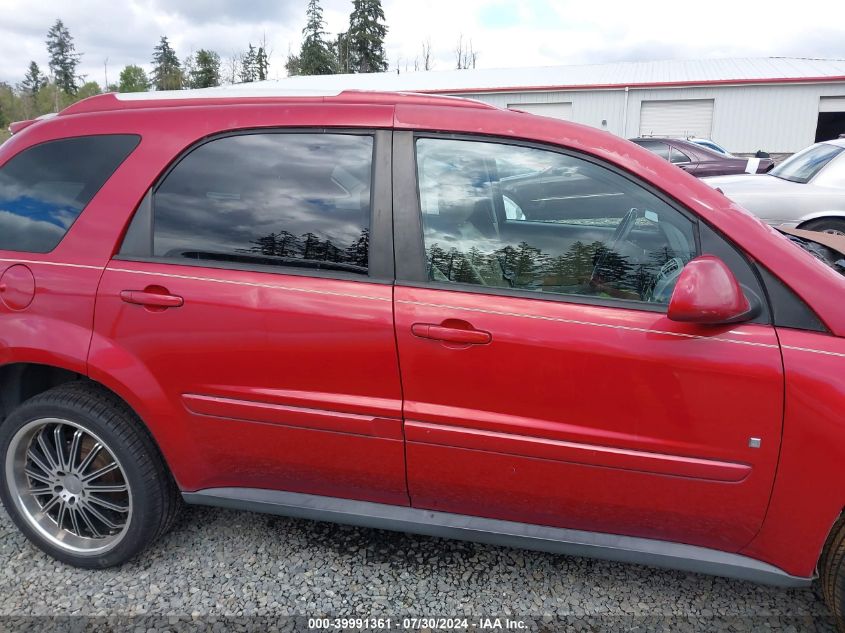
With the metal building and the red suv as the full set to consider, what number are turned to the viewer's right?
1

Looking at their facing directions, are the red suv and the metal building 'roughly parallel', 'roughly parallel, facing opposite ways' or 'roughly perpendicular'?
roughly perpendicular

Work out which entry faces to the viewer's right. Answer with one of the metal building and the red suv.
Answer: the red suv

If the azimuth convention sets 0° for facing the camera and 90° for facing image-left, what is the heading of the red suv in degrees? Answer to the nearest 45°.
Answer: approximately 270°
